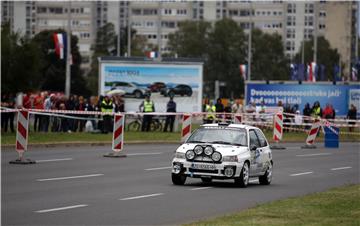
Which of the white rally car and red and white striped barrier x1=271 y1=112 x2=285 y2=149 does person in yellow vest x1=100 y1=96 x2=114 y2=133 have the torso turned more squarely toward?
the white rally car

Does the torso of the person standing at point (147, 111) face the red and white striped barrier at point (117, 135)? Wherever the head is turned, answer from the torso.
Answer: yes

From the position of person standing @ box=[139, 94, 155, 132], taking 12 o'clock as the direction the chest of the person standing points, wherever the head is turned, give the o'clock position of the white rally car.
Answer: The white rally car is roughly at 12 o'clock from the person standing.

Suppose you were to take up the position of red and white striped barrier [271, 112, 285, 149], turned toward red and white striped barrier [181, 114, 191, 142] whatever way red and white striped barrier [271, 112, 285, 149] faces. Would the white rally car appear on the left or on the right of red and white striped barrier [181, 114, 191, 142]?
left

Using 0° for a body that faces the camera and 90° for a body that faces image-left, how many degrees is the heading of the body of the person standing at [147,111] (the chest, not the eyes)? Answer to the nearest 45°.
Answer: approximately 0°

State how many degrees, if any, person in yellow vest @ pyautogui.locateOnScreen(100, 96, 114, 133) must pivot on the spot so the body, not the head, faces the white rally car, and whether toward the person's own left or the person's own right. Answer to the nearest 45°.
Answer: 0° — they already face it

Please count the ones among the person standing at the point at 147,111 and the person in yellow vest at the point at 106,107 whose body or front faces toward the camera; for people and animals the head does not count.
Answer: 2

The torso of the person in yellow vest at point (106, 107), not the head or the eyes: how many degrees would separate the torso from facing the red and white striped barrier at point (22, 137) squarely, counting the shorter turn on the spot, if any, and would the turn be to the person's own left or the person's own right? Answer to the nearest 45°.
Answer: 0° — they already face it

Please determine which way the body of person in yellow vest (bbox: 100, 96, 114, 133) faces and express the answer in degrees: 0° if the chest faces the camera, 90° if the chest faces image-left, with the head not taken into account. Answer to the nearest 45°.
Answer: approximately 0°

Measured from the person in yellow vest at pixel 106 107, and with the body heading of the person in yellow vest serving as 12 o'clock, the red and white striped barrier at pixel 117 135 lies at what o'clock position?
The red and white striped barrier is roughly at 12 o'clock from the person in yellow vest.
